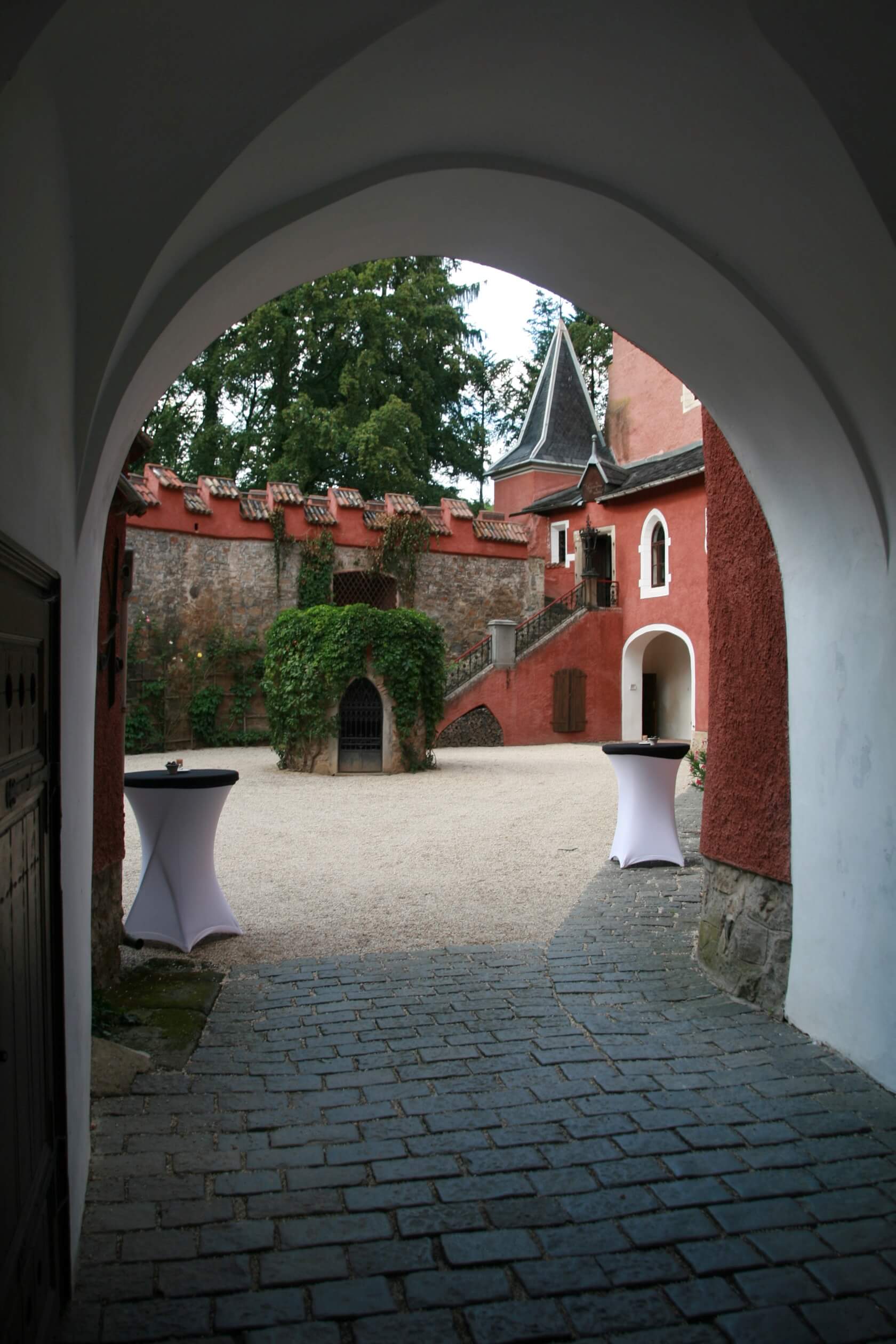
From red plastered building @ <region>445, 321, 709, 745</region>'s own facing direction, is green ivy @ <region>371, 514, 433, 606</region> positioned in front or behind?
in front

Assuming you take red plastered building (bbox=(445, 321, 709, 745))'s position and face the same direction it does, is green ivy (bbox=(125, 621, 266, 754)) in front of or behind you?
in front

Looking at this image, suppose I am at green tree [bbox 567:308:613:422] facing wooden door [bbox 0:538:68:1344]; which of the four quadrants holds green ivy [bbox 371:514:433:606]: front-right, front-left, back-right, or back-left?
front-right

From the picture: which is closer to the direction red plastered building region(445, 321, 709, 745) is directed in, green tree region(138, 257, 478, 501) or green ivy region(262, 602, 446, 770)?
the green ivy

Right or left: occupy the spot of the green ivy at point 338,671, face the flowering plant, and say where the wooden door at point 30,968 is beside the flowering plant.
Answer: right

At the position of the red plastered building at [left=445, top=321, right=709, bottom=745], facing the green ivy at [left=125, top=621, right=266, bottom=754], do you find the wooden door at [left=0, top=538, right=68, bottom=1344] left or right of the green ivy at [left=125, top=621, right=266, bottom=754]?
left

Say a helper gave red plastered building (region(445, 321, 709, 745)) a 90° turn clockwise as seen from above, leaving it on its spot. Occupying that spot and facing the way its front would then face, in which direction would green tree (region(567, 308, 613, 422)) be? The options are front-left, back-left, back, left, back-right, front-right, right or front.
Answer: front-right

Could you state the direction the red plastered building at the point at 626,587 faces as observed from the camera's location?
facing the viewer and to the left of the viewer

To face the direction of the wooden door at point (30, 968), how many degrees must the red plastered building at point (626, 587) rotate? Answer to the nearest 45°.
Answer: approximately 45° to its left

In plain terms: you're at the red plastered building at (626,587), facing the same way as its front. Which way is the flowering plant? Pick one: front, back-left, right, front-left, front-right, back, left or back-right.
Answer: front-left

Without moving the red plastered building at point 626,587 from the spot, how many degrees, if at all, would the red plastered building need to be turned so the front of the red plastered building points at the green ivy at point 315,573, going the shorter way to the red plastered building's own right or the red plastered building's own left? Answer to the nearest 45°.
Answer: approximately 45° to the red plastered building's own right

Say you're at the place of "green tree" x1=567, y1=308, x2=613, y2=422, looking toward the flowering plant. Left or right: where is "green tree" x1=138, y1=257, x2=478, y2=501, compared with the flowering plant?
right
